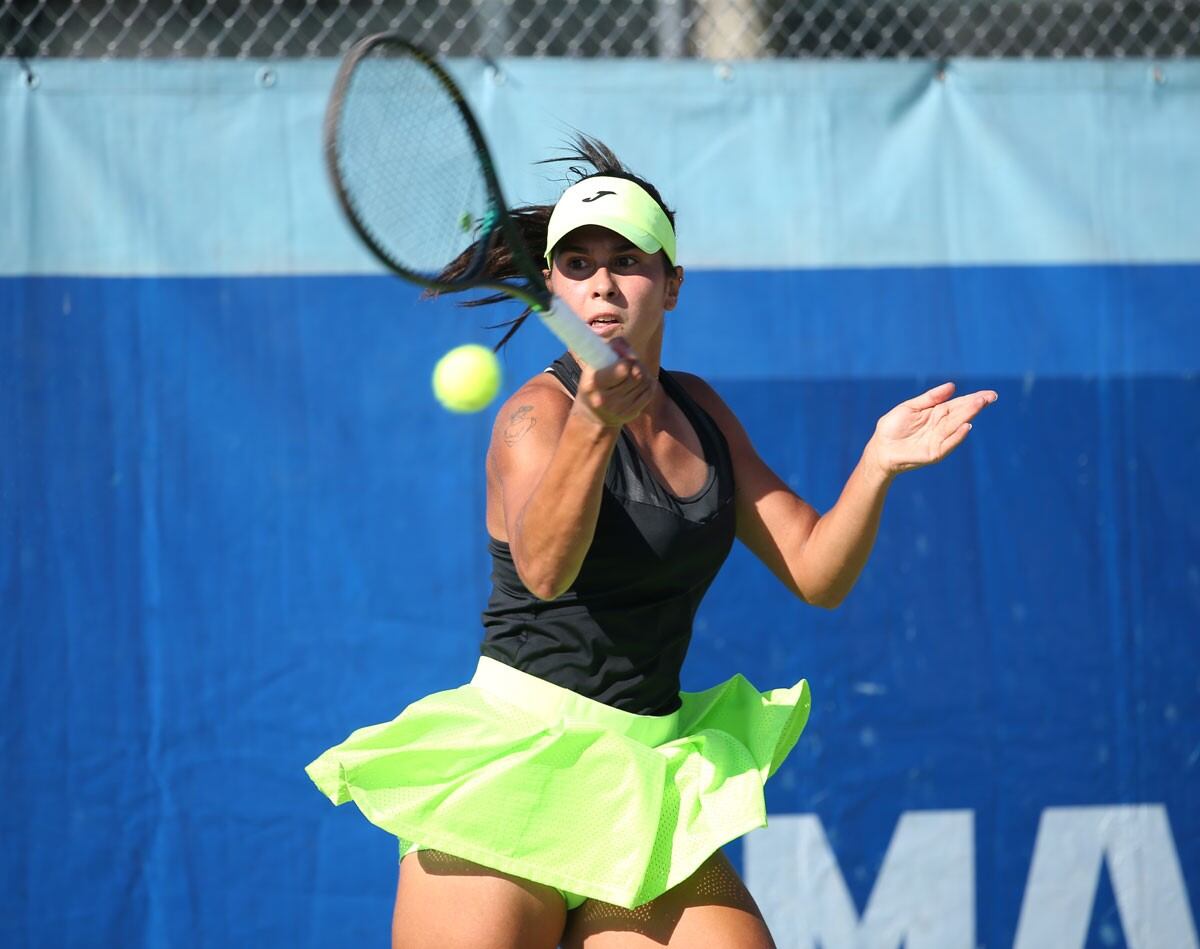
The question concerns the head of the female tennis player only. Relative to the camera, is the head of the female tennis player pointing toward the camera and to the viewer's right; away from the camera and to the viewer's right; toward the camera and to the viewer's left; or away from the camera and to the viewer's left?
toward the camera and to the viewer's left

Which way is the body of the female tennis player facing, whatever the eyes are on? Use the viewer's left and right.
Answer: facing the viewer and to the right of the viewer
